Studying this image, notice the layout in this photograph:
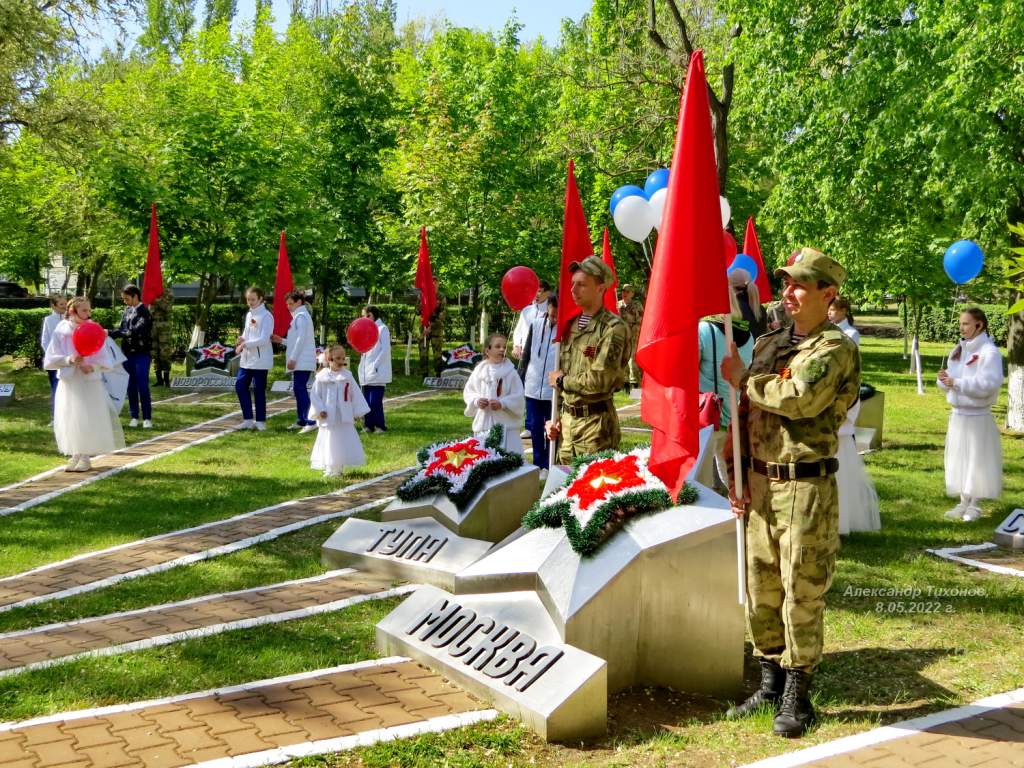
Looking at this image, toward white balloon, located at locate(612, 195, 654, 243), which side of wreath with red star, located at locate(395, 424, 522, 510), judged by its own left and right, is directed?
back

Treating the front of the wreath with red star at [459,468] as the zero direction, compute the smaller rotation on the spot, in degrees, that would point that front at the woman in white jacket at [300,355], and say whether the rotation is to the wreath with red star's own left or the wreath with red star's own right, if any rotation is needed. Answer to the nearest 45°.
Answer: approximately 135° to the wreath with red star's own right

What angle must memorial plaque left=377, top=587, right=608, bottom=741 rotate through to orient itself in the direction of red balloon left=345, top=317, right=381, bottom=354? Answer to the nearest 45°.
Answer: approximately 135° to its right

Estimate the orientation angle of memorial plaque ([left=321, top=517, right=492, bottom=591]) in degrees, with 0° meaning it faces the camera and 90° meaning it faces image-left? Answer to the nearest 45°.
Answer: approximately 45°

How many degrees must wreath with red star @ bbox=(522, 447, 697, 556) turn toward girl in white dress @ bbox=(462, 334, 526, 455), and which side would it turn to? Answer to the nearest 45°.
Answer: approximately 135° to its right

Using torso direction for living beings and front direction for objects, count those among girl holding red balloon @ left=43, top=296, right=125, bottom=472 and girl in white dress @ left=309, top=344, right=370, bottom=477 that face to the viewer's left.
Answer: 0

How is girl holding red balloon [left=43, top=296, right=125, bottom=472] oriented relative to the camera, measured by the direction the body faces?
toward the camera

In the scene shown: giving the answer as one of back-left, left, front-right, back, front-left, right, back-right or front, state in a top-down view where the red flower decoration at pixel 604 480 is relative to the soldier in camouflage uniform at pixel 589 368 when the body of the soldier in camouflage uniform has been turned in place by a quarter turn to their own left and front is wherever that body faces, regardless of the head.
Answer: front-right

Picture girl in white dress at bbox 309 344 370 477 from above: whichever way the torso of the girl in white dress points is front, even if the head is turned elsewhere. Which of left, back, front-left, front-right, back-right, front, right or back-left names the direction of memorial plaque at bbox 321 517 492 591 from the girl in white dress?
front

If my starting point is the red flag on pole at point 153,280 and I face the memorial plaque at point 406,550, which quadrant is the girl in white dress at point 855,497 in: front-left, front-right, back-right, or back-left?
front-left

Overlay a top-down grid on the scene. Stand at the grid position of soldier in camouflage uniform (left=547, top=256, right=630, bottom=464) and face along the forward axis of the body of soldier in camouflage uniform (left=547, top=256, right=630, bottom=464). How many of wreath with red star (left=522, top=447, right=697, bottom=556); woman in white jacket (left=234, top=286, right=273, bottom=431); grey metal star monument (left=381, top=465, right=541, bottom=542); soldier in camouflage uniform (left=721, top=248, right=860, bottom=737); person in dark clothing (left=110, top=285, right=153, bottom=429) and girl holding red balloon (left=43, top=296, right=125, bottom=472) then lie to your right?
4

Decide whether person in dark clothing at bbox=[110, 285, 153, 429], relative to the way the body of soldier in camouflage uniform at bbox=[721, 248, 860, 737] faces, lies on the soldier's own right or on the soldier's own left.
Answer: on the soldier's own right
